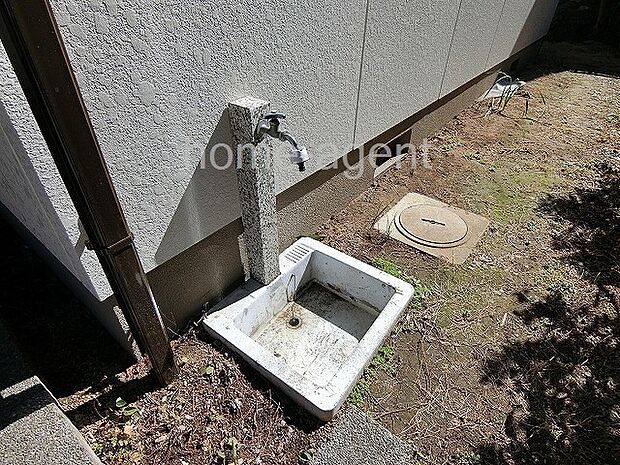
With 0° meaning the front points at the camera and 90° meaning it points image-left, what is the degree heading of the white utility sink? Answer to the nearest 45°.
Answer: approximately 315°

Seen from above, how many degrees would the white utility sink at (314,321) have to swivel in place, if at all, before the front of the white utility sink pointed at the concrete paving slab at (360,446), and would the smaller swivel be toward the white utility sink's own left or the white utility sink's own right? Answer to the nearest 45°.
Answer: approximately 45° to the white utility sink's own right

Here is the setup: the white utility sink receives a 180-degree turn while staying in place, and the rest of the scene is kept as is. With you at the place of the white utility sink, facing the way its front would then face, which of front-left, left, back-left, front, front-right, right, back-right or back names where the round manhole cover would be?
right
